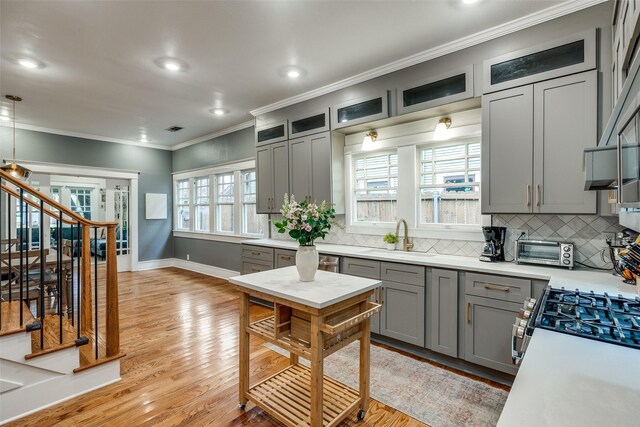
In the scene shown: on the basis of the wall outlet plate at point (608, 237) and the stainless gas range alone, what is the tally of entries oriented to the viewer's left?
1

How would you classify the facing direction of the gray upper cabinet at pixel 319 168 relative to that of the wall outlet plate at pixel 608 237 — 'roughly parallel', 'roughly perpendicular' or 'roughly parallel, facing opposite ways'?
roughly parallel

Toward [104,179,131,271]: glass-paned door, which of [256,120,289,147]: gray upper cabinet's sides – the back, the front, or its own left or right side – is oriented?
right

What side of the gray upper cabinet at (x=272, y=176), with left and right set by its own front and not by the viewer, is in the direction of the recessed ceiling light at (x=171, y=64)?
front

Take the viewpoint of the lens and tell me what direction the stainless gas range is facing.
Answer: facing to the left of the viewer

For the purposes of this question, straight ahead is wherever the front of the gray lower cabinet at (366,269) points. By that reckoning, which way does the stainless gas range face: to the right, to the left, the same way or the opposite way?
to the right

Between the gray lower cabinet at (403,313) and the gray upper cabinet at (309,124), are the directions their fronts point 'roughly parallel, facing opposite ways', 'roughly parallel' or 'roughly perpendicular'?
roughly parallel

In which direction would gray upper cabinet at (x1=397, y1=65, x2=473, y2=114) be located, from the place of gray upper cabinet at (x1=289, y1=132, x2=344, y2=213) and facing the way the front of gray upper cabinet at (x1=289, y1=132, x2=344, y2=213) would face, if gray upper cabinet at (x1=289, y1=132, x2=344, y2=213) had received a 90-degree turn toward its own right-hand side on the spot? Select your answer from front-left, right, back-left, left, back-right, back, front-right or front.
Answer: back

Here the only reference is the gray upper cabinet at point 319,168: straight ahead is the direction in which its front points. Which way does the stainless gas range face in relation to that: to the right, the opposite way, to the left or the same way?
to the right

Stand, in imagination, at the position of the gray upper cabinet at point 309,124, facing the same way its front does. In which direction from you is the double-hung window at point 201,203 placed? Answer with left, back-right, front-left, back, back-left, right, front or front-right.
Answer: right

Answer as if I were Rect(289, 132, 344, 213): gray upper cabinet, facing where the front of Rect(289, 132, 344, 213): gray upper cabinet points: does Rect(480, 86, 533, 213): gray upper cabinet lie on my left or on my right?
on my left

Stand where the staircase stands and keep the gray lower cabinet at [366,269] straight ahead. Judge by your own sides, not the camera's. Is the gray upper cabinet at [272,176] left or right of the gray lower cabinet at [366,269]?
left
